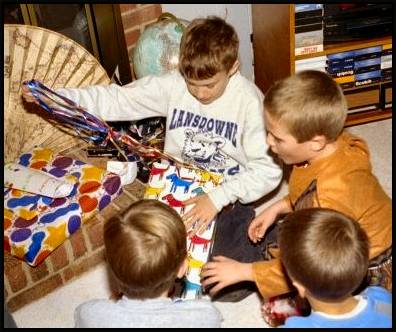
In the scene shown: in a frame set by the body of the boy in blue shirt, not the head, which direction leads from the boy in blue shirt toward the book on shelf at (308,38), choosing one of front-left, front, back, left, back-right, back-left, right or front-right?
front-right

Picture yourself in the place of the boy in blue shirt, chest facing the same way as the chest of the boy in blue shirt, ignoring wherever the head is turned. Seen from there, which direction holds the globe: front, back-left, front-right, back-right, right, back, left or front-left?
front

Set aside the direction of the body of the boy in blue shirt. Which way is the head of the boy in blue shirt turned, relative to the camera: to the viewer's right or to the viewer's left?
to the viewer's left

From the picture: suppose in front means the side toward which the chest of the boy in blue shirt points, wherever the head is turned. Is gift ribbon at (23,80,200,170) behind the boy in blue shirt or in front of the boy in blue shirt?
in front

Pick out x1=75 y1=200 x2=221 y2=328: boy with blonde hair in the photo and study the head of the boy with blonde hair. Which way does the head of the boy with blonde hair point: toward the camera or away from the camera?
away from the camera

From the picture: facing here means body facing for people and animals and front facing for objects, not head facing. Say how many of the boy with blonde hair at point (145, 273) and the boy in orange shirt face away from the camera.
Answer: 1

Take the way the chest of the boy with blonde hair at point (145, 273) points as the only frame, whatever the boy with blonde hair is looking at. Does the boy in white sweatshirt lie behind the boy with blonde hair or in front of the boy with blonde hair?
in front

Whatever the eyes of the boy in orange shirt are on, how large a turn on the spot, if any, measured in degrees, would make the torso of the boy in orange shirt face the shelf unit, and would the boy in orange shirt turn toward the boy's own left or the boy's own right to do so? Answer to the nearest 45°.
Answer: approximately 90° to the boy's own right

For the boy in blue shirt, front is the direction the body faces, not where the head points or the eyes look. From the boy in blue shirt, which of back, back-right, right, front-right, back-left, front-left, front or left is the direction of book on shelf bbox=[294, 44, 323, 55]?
front-right

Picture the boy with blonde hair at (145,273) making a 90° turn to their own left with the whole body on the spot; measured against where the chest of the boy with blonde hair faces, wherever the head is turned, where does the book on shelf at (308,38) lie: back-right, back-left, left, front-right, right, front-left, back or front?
back-right

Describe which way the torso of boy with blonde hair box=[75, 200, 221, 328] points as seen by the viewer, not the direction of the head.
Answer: away from the camera

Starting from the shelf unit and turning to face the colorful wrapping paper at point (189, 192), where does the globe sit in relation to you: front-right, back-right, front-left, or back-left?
front-right

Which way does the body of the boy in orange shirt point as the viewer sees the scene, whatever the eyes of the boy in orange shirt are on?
to the viewer's left

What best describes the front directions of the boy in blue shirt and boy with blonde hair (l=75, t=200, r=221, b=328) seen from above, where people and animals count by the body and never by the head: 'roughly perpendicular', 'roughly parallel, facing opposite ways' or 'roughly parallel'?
roughly parallel

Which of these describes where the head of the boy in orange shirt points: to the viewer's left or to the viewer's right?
to the viewer's left

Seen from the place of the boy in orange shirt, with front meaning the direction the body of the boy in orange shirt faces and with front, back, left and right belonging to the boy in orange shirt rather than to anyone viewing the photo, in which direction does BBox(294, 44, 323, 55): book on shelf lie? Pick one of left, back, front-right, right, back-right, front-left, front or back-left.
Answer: right
